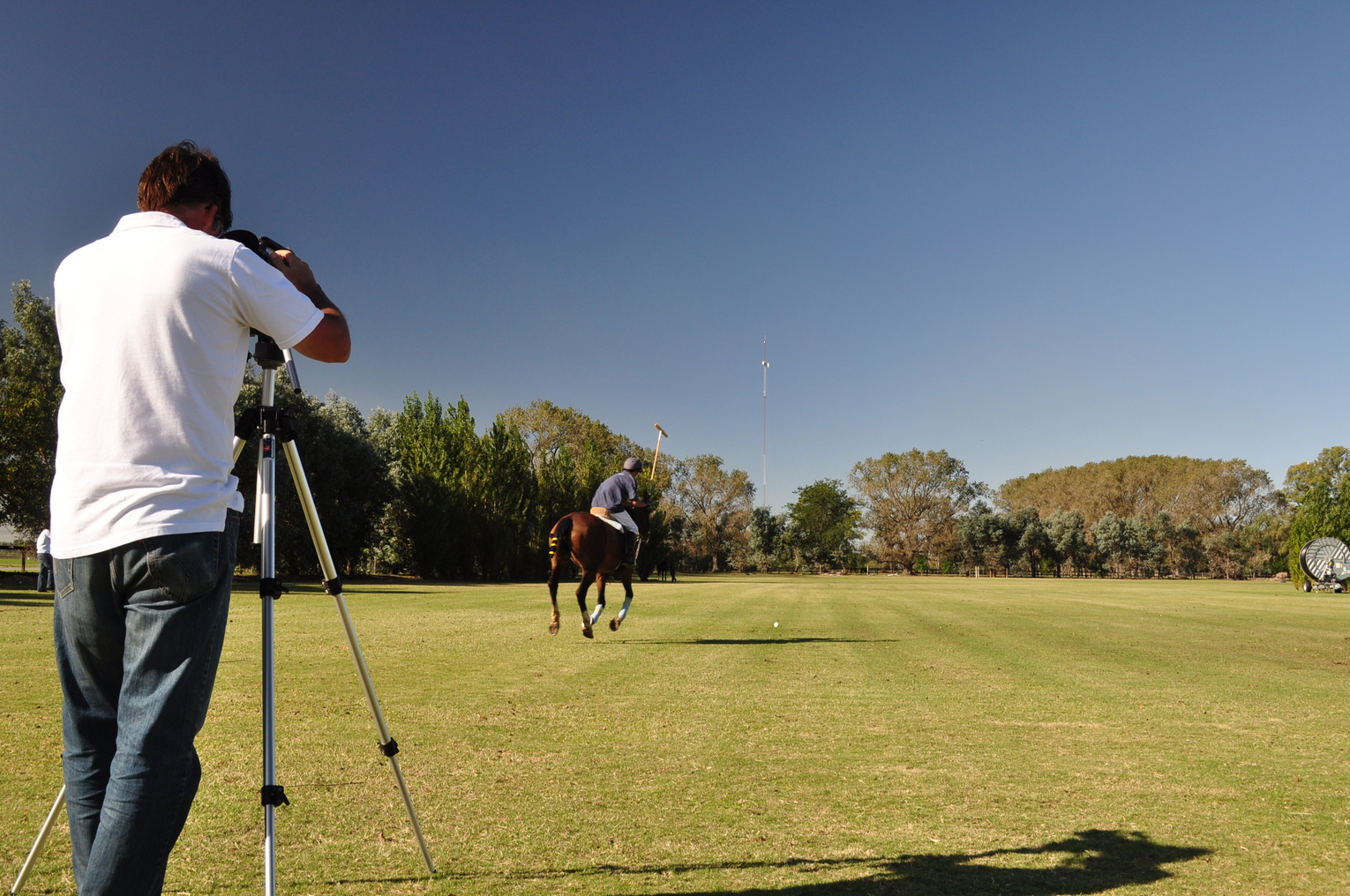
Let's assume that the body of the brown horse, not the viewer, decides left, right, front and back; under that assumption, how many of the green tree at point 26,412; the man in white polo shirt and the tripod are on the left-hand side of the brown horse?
1

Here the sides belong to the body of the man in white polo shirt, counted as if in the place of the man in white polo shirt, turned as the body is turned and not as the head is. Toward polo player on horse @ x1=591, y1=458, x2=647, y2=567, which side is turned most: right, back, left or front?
front

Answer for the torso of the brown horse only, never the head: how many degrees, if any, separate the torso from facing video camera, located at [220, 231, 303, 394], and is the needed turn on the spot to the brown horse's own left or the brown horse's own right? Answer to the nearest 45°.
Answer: approximately 135° to the brown horse's own right

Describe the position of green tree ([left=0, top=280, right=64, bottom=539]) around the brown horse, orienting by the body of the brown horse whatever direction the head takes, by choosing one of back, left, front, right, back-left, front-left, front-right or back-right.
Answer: left

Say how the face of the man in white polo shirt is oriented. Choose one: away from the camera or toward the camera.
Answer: away from the camera

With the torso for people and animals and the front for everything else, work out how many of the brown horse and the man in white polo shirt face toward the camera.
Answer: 0

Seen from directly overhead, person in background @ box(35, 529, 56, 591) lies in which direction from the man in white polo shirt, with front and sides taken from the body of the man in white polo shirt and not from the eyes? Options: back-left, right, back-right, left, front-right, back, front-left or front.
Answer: front-left

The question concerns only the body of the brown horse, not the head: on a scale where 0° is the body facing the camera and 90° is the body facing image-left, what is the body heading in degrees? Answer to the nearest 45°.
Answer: approximately 225°

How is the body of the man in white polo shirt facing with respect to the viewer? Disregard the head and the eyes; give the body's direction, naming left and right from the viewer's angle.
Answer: facing away from the viewer and to the right of the viewer

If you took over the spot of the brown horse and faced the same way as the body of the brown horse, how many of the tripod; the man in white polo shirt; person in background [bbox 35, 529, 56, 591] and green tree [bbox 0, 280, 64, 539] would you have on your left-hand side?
2
